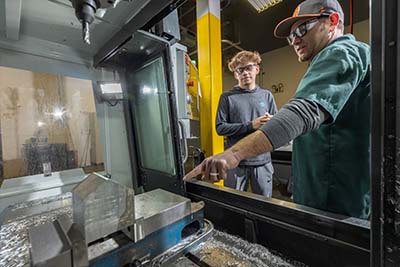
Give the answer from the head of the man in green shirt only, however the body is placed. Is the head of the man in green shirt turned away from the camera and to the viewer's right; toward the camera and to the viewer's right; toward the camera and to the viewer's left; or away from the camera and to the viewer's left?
toward the camera and to the viewer's left

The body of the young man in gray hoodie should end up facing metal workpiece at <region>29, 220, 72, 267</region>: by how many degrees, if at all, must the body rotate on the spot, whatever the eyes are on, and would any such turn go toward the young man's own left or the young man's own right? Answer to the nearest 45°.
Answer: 0° — they already face it

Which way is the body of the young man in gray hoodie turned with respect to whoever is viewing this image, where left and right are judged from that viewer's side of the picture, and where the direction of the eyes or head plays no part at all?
facing the viewer

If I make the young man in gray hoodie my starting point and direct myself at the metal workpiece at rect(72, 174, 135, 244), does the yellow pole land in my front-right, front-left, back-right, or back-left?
back-right

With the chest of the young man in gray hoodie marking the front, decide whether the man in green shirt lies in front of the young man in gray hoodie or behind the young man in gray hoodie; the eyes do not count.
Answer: in front

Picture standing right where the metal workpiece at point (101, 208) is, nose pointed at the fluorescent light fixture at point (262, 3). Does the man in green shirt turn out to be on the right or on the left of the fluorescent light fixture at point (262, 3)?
right

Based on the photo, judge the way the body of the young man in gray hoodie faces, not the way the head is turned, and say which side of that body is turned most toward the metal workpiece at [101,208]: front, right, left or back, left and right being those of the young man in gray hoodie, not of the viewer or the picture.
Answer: front
